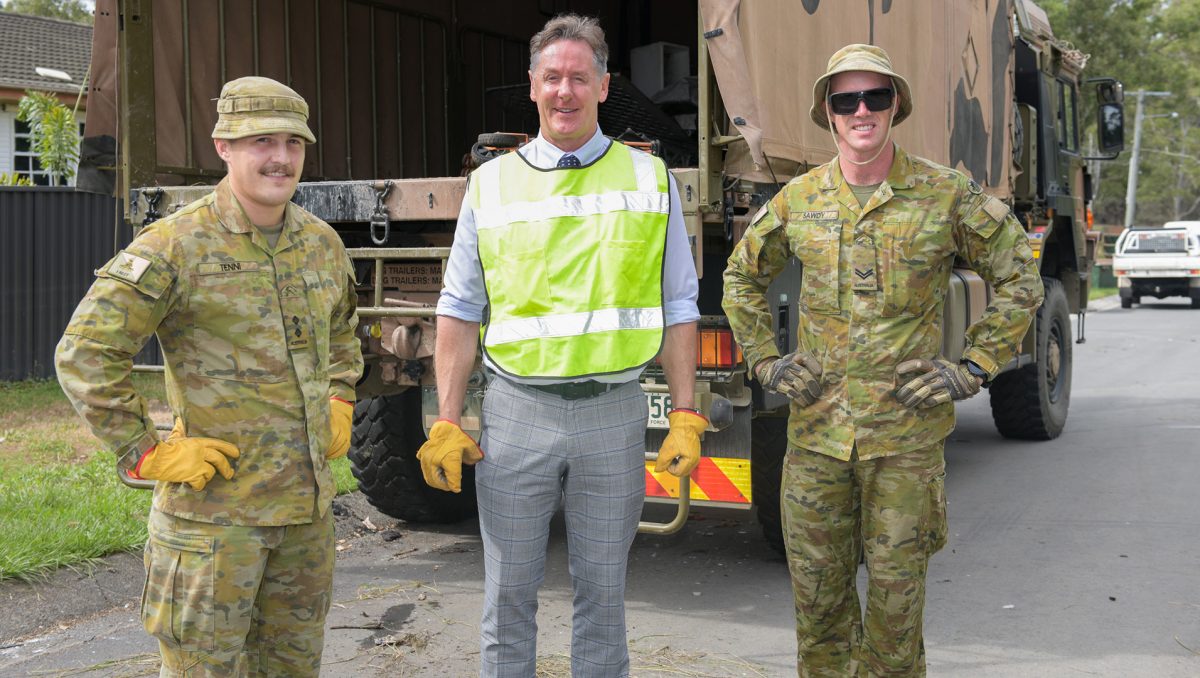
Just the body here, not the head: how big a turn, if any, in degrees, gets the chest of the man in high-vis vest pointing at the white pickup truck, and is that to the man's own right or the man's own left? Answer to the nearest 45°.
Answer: approximately 135° to the man's own left

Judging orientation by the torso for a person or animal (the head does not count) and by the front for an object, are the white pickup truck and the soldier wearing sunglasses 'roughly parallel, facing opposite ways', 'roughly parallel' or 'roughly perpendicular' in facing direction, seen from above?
roughly parallel, facing opposite ways

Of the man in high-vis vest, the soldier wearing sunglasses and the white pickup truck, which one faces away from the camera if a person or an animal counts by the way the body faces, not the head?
the white pickup truck

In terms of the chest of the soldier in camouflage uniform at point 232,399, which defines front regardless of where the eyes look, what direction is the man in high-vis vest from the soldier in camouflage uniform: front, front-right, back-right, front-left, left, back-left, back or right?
front-left

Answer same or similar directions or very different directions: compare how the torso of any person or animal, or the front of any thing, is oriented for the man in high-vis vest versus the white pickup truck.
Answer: very different directions

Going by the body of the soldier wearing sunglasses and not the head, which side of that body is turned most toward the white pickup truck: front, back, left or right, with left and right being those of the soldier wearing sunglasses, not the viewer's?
back

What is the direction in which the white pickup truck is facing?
away from the camera

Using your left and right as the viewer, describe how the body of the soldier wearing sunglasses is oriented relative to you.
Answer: facing the viewer

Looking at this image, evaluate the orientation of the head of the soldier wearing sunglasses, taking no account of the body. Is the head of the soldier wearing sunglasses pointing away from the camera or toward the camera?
toward the camera

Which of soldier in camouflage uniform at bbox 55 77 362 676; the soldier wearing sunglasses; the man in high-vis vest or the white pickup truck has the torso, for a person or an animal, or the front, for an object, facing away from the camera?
the white pickup truck

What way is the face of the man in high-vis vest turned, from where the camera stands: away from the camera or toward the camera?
toward the camera

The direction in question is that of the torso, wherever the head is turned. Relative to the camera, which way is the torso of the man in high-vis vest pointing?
toward the camera

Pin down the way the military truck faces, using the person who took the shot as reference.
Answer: facing away from the viewer and to the right of the viewer

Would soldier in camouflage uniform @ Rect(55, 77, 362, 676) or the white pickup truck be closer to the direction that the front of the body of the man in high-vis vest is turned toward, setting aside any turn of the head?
the soldier in camouflage uniform
